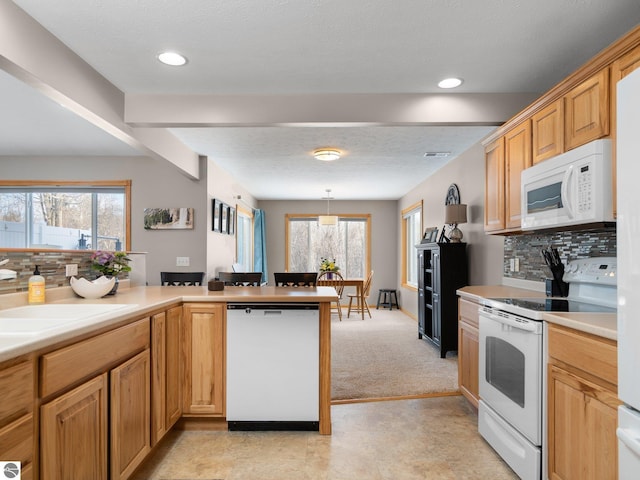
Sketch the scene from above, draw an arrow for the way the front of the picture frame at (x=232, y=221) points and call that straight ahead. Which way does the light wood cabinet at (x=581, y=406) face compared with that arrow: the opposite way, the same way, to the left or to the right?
the opposite way

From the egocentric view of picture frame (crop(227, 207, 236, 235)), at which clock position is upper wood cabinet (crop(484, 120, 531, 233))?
The upper wood cabinet is roughly at 2 o'clock from the picture frame.

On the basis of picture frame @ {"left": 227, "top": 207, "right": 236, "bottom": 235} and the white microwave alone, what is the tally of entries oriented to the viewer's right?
1

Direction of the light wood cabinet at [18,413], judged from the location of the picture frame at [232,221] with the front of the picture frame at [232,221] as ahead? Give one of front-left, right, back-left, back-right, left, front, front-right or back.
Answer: right

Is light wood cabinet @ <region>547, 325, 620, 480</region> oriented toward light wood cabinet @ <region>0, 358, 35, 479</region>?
yes

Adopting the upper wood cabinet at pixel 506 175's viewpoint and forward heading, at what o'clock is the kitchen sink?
The kitchen sink is roughly at 12 o'clock from the upper wood cabinet.

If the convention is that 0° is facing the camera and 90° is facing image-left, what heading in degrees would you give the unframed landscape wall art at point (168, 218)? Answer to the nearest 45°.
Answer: approximately 0°

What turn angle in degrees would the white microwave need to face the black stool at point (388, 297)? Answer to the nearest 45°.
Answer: approximately 90° to its right

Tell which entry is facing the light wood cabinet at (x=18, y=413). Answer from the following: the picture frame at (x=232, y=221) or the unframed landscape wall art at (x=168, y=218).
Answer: the unframed landscape wall art

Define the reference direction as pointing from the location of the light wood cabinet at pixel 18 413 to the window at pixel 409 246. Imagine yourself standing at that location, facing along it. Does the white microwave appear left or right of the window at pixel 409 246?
right
